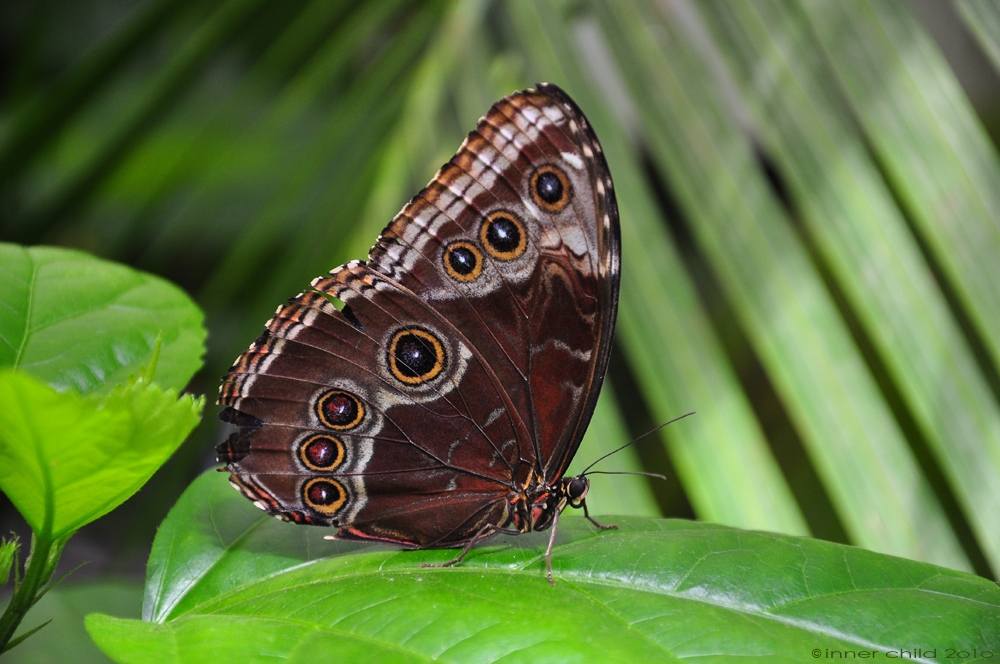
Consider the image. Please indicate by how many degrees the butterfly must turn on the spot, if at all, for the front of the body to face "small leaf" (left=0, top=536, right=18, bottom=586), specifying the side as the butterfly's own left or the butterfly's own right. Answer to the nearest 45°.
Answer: approximately 135° to the butterfly's own right

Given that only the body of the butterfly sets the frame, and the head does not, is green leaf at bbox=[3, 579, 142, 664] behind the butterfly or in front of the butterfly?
behind

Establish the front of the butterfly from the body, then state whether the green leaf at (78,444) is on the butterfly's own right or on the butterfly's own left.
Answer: on the butterfly's own right

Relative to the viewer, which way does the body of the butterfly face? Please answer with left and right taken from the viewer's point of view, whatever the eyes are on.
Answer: facing to the right of the viewer
